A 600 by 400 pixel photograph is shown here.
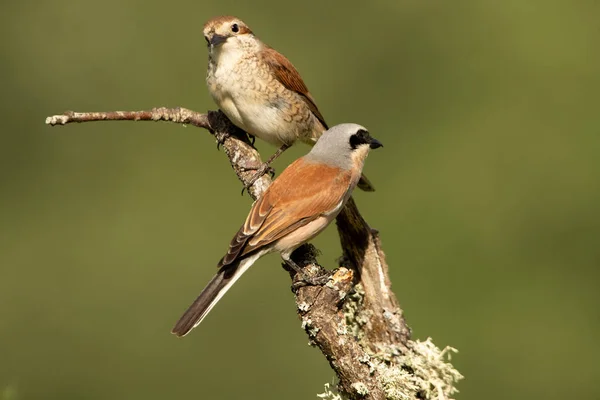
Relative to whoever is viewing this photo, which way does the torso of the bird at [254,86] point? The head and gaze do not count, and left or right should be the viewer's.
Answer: facing the viewer and to the left of the viewer

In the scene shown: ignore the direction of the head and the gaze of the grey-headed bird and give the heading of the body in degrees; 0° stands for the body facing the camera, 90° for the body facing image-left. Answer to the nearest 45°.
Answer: approximately 270°

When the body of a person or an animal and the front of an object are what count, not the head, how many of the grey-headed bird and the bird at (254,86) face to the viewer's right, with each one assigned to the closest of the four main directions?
1

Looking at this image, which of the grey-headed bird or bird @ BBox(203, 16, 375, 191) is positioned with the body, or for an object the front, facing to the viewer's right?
the grey-headed bird
